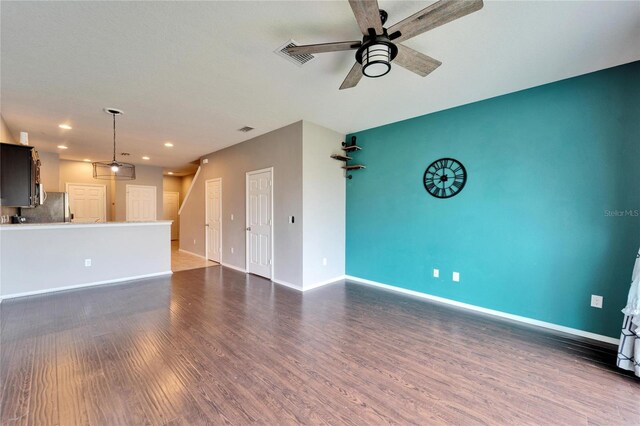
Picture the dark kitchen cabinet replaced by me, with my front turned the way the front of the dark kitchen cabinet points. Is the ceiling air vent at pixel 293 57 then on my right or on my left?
on my right

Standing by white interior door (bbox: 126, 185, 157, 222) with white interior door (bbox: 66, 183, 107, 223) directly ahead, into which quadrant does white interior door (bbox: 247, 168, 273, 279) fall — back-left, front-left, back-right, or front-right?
back-left

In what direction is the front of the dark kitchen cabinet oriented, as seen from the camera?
facing to the right of the viewer

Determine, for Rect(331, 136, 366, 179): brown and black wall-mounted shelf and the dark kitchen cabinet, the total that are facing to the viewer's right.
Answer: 1

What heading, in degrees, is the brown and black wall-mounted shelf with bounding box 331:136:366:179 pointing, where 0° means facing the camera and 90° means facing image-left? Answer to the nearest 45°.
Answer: approximately 0°

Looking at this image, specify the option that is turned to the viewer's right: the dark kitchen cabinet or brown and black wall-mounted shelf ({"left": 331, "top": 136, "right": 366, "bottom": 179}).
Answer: the dark kitchen cabinet

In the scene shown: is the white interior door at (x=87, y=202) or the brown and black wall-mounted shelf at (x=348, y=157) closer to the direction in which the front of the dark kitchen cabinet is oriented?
the brown and black wall-mounted shelf
